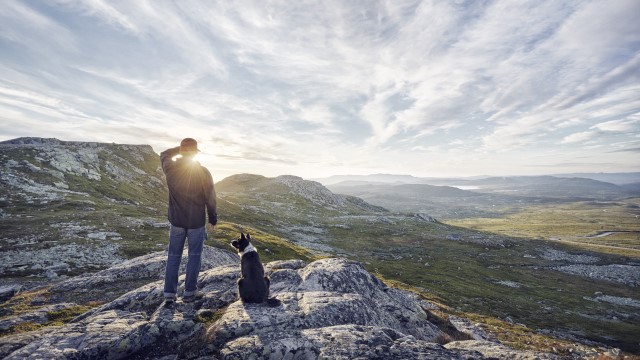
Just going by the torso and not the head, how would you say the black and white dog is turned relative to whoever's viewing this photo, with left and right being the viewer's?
facing away from the viewer and to the left of the viewer

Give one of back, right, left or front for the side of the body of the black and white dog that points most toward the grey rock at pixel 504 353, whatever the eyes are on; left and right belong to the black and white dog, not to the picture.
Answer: right

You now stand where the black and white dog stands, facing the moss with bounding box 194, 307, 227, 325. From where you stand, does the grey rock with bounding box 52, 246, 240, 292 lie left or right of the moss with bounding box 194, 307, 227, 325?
right
